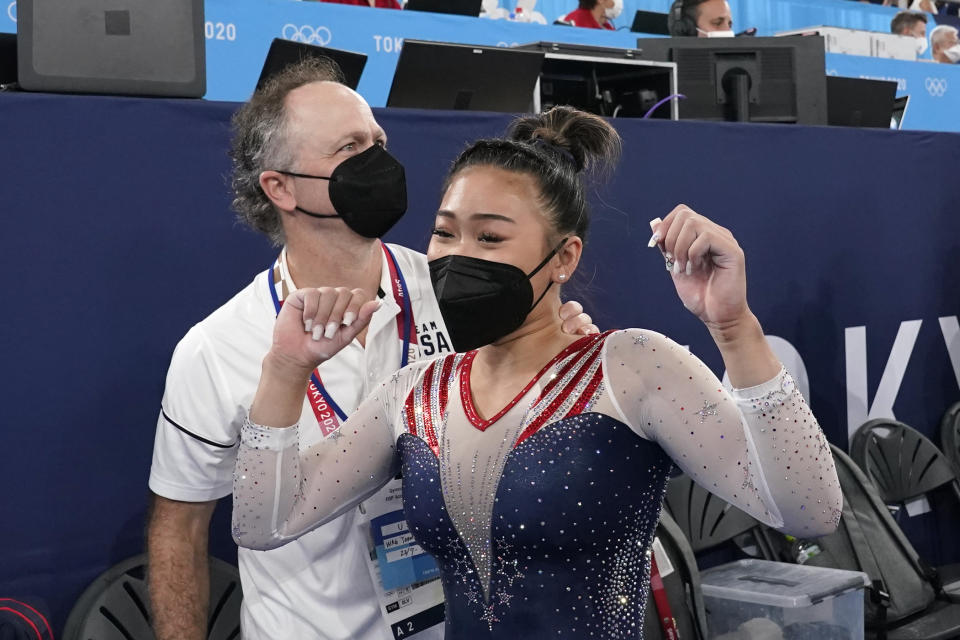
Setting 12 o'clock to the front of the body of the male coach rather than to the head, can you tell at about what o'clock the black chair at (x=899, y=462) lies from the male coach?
The black chair is roughly at 9 o'clock from the male coach.

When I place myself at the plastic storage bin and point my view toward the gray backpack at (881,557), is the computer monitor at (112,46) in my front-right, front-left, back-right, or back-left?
back-left

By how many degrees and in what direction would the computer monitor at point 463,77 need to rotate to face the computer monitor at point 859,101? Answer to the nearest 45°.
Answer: approximately 45° to its right

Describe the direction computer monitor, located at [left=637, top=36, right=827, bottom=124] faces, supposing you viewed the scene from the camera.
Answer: facing away from the viewer

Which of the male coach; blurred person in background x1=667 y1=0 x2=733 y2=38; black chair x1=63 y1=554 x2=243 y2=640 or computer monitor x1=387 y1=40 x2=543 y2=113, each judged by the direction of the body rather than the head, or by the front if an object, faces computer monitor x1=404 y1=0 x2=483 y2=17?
computer monitor x1=387 y1=40 x2=543 y2=113

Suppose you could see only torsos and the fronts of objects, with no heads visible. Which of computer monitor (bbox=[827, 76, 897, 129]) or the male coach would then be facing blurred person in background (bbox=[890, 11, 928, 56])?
the computer monitor

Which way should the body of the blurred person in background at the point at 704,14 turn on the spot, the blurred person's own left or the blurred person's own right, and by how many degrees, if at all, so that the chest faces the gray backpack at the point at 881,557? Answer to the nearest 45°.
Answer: approximately 45° to the blurred person's own right

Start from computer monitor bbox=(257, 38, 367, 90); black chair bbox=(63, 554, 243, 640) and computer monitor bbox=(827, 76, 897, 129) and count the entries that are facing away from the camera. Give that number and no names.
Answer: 2

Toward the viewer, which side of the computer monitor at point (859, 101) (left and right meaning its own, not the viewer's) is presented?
back

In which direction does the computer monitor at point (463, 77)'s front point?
away from the camera

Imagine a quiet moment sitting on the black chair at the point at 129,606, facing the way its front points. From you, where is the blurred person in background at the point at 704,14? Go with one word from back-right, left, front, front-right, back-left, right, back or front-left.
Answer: back-left

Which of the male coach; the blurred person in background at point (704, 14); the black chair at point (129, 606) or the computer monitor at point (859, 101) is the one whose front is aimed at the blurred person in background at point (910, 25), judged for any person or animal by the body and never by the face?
the computer monitor
